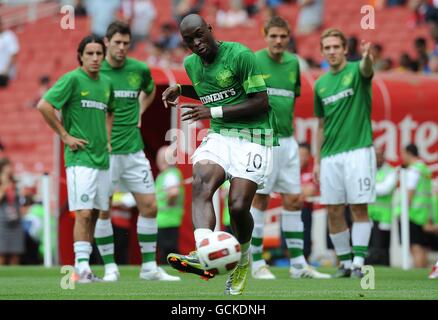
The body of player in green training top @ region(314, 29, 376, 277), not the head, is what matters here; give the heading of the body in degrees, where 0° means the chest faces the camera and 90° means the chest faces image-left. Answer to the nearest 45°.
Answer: approximately 0°

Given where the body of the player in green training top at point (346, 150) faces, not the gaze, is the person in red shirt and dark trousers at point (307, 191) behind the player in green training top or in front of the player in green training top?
behind

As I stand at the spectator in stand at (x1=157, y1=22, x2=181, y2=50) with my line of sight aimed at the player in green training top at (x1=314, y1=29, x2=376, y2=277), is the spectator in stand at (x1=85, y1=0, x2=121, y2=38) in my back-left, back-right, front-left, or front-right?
back-right

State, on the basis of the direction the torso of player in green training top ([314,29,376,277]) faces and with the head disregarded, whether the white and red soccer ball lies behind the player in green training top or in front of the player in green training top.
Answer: in front

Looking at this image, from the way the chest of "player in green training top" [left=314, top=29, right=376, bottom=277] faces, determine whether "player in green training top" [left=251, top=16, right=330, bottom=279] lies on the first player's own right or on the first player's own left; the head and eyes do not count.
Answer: on the first player's own right

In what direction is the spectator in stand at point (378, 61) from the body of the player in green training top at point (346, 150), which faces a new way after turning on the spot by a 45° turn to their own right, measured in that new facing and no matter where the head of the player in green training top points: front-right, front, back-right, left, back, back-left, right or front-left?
back-right

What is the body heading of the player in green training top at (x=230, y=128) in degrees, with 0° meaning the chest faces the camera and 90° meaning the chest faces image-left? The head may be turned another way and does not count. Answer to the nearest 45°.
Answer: approximately 45°

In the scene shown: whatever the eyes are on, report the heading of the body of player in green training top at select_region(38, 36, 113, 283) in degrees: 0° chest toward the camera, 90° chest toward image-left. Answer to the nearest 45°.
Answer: approximately 315°
